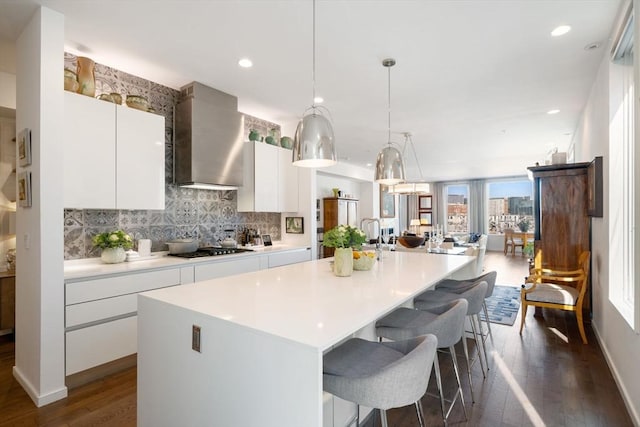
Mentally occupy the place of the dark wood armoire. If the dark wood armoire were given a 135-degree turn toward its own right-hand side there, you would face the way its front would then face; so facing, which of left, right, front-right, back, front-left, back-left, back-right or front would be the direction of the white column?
back

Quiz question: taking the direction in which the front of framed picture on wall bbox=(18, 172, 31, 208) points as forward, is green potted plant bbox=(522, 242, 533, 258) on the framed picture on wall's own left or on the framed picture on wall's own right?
on the framed picture on wall's own left

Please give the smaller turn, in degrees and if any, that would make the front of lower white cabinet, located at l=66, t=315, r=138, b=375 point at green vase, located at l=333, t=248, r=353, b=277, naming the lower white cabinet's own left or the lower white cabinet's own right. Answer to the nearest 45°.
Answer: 0° — it already faces it

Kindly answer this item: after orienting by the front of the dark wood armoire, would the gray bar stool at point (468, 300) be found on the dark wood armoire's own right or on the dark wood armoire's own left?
on the dark wood armoire's own left

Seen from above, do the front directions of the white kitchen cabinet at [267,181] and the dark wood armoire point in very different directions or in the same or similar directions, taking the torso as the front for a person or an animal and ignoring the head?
very different directions

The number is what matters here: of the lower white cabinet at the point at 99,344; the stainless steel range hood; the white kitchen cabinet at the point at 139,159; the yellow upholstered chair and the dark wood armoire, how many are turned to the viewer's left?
2

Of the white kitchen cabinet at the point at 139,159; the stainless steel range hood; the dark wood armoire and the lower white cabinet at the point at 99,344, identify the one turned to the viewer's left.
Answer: the dark wood armoire

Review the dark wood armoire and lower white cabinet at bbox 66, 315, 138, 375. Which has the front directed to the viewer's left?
the dark wood armoire

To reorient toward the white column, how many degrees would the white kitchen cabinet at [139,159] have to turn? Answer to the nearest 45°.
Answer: approximately 90° to its right

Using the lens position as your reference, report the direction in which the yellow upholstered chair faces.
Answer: facing to the left of the viewer

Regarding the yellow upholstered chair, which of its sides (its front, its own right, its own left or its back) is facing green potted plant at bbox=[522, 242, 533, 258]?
right

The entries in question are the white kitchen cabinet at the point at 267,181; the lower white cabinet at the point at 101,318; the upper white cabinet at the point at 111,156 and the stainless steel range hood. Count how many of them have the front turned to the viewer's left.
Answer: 0
